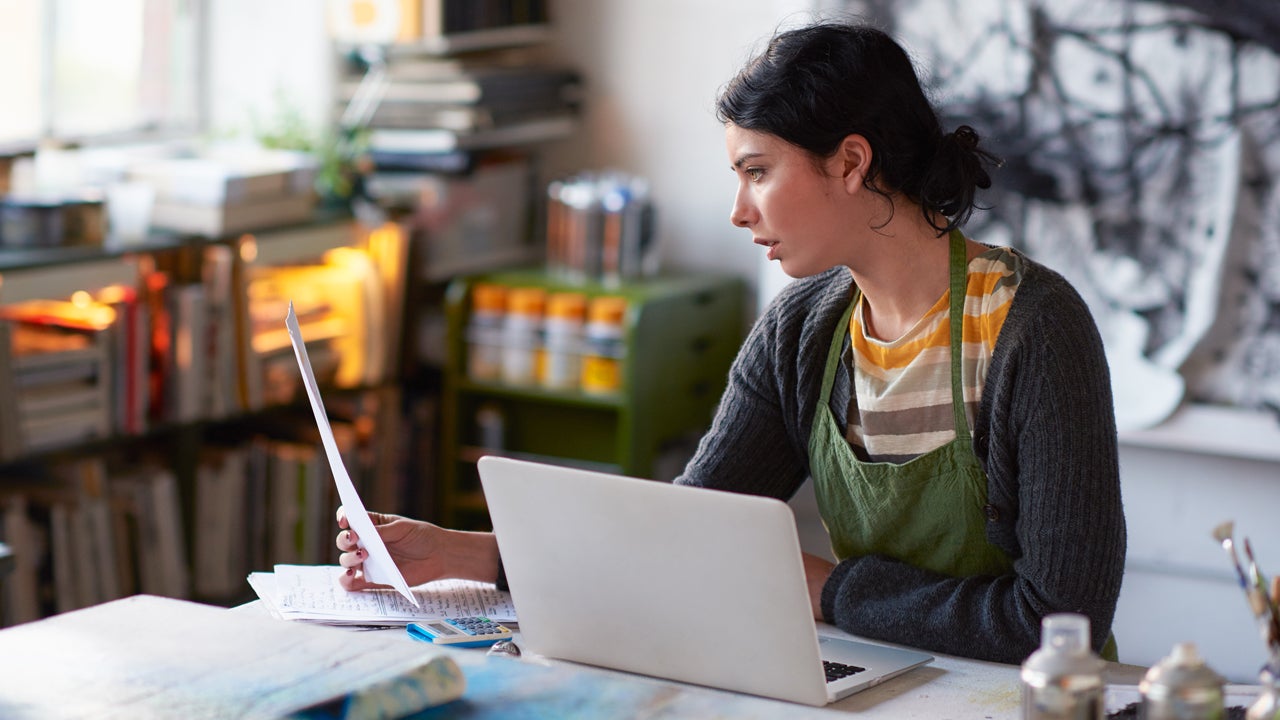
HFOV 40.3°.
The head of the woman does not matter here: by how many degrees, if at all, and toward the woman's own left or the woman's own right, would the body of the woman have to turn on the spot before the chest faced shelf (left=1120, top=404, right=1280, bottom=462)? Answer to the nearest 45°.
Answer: approximately 180°

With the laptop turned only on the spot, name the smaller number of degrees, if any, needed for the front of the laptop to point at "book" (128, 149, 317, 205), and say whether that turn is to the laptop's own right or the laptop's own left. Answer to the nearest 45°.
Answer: approximately 90° to the laptop's own left

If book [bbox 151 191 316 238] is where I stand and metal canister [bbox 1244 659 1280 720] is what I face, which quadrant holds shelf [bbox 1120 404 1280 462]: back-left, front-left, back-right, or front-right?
front-left

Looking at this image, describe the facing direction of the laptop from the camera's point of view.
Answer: facing away from the viewer and to the right of the viewer

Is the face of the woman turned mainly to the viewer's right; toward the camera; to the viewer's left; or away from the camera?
to the viewer's left

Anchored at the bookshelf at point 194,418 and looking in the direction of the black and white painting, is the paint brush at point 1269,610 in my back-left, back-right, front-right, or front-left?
front-right

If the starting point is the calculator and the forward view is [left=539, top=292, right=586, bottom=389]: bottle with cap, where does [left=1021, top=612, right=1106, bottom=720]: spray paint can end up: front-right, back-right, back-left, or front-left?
back-right

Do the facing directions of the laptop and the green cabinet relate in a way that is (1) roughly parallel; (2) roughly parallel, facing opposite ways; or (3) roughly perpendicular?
roughly parallel, facing opposite ways

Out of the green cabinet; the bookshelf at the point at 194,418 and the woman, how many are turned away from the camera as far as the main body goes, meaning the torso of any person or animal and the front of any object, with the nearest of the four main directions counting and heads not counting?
0

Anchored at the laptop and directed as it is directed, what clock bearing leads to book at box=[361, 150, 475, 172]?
The book is roughly at 10 o'clock from the laptop.

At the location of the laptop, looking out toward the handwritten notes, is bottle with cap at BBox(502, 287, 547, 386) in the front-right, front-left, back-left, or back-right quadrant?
front-right

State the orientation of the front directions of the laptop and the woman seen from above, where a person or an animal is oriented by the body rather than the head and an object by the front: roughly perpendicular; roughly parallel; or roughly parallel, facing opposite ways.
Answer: roughly parallel, facing opposite ways

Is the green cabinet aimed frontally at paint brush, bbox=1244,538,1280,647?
no

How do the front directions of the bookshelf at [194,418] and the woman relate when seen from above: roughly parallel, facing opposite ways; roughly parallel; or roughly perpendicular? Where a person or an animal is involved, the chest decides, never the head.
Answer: roughly perpendicular

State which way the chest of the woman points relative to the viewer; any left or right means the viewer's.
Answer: facing the viewer and to the left of the viewer
